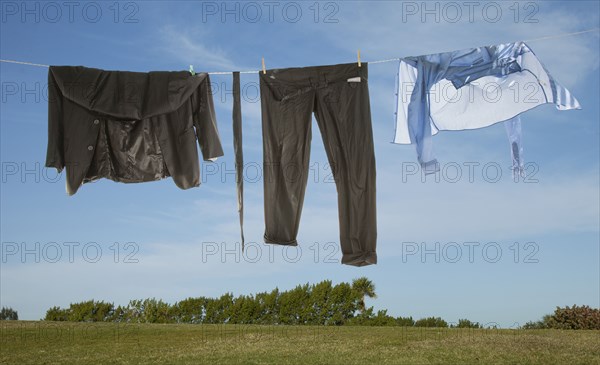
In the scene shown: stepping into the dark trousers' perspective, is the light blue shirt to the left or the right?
on its left

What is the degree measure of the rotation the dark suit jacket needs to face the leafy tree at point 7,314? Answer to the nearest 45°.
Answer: approximately 180°

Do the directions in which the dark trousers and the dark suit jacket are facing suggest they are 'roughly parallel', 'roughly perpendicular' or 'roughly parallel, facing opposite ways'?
roughly parallel

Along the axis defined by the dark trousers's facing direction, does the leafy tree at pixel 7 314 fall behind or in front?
behind

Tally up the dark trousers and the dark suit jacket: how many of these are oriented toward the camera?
2

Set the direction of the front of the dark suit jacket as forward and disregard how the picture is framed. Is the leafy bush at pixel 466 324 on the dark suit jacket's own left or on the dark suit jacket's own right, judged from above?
on the dark suit jacket's own left

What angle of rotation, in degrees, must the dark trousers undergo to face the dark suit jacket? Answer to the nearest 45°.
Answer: approximately 90° to its right

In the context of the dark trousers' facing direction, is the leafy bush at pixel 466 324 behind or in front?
behind

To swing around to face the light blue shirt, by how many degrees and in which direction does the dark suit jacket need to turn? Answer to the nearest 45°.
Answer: approximately 90° to its left

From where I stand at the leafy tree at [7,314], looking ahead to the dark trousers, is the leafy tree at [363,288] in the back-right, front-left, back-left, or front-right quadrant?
front-left

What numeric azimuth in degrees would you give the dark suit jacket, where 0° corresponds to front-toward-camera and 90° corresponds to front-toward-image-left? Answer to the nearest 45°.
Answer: approximately 0°
